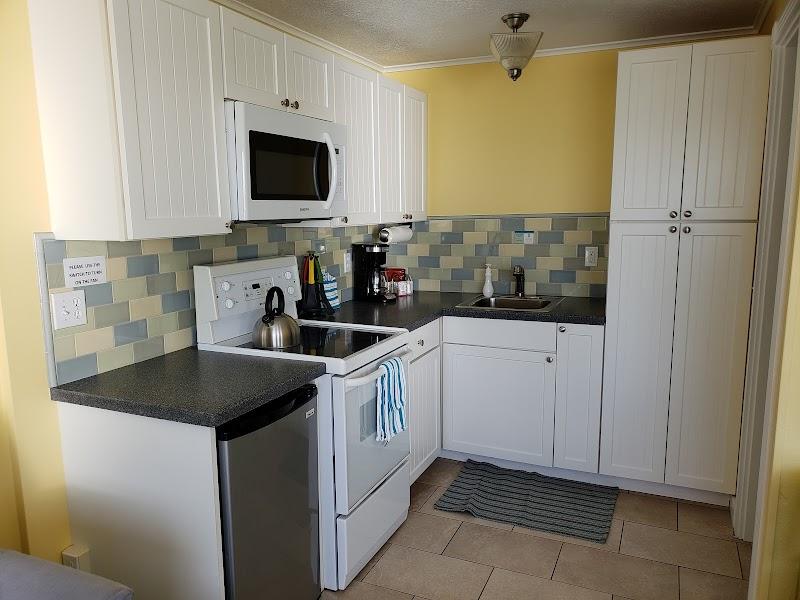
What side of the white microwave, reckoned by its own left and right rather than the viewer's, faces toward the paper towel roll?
left

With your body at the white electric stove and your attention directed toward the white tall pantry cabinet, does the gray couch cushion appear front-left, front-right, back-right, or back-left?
back-right

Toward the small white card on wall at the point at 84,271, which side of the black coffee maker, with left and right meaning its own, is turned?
right

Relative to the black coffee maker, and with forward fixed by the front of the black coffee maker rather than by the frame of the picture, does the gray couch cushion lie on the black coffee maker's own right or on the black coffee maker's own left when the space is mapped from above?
on the black coffee maker's own right

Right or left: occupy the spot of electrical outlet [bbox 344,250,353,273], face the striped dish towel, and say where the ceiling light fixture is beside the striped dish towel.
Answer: left

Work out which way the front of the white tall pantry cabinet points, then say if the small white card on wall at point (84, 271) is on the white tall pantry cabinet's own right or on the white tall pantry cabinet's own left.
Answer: on the white tall pantry cabinet's own right

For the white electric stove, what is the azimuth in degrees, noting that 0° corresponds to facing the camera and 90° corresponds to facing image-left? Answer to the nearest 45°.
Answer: approximately 315°

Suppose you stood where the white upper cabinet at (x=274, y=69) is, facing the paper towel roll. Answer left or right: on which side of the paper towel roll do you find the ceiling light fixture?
right

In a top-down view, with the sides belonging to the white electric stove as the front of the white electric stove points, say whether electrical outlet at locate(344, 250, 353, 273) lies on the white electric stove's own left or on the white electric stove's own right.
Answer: on the white electric stove's own left

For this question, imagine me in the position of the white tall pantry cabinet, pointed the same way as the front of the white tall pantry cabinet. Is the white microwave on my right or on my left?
on my right

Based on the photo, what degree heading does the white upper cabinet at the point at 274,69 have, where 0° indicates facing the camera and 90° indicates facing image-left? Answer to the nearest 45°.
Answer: approximately 315°
